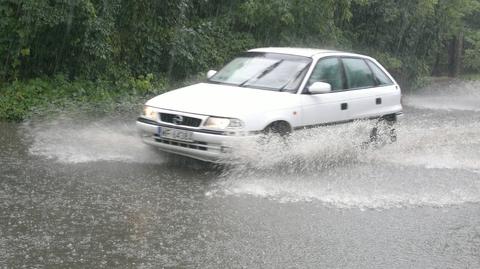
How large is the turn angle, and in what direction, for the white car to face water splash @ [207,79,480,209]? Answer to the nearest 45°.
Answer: approximately 135° to its left

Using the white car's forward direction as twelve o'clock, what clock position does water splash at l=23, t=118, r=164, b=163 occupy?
The water splash is roughly at 2 o'clock from the white car.
